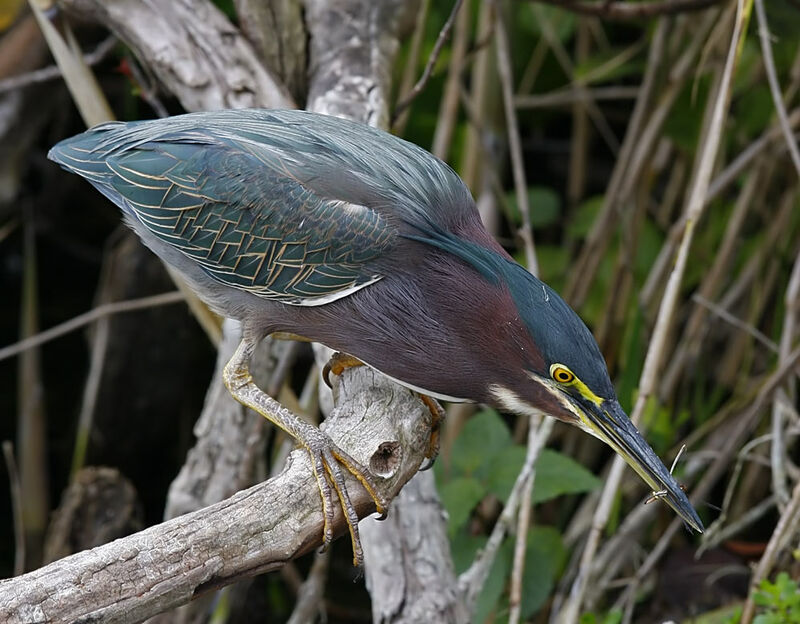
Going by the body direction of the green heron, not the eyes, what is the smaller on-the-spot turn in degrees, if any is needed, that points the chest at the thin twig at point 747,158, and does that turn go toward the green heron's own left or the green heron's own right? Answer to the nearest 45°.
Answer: approximately 45° to the green heron's own left

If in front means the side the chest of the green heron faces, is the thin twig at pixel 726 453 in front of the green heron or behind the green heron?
in front

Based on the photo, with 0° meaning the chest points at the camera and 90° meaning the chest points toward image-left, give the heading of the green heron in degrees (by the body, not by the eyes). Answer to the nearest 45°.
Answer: approximately 270°

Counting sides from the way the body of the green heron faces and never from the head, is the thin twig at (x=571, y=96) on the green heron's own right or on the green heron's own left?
on the green heron's own left

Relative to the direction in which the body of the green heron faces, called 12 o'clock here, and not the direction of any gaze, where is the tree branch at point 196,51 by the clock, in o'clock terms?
The tree branch is roughly at 8 o'clock from the green heron.

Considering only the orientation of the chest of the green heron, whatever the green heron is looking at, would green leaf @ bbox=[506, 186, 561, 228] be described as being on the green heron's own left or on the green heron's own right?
on the green heron's own left

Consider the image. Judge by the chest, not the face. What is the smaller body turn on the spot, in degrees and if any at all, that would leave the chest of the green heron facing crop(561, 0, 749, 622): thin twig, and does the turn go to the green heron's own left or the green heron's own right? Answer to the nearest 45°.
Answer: approximately 45° to the green heron's own left
